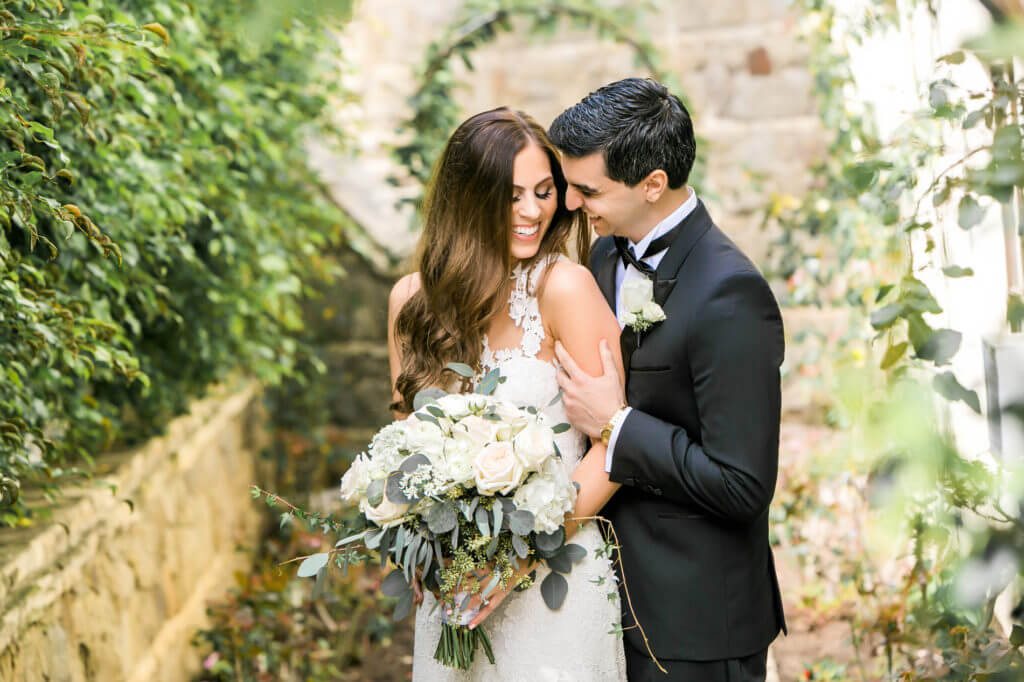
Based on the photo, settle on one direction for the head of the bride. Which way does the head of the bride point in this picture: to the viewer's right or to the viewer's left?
to the viewer's right

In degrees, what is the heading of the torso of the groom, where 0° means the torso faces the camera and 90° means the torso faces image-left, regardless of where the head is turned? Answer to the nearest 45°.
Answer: approximately 45°

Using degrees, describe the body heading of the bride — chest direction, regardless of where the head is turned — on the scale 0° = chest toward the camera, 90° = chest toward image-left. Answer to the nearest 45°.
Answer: approximately 0°
